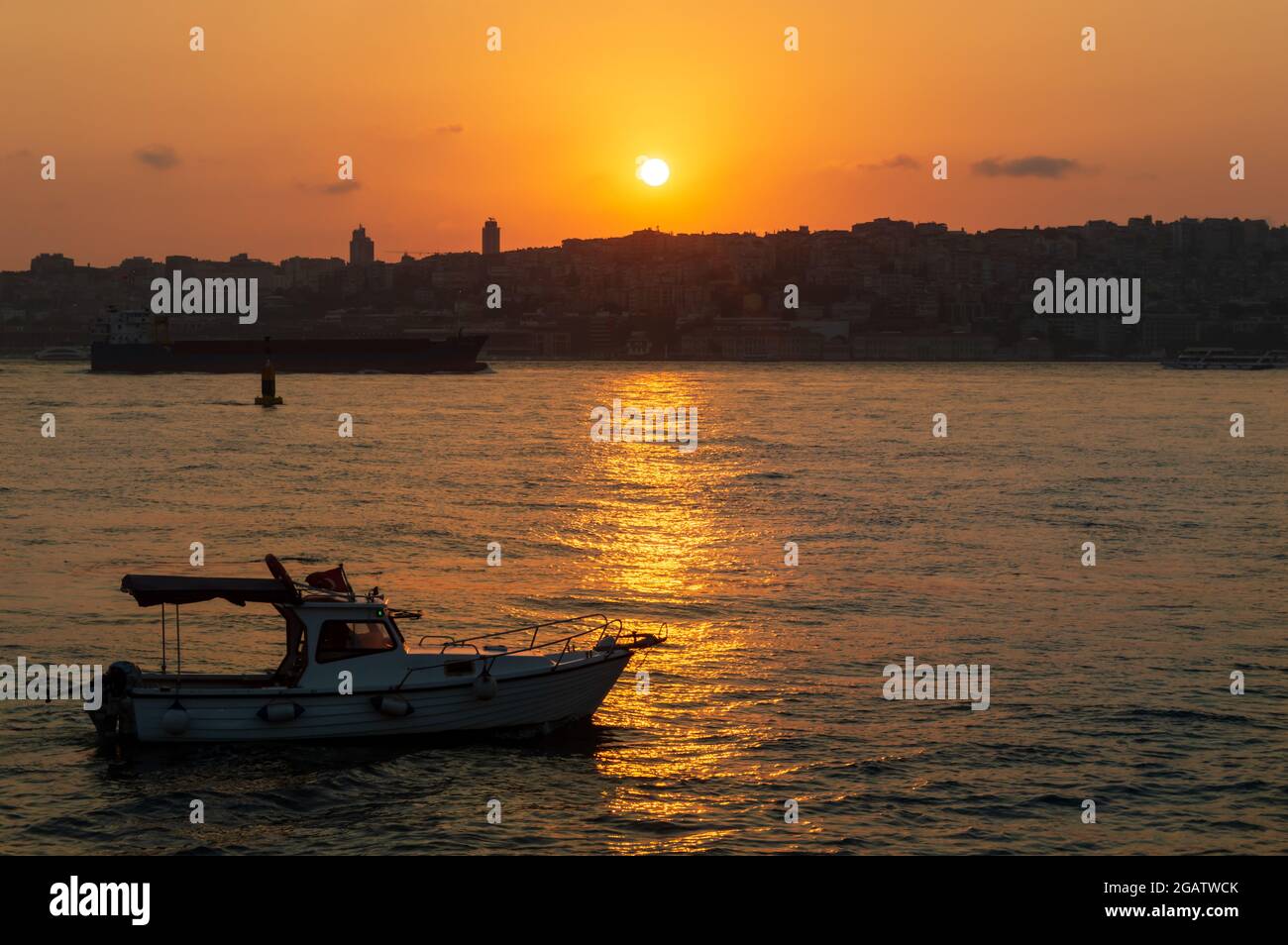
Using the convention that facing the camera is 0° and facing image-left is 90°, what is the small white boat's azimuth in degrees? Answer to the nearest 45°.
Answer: approximately 270°
